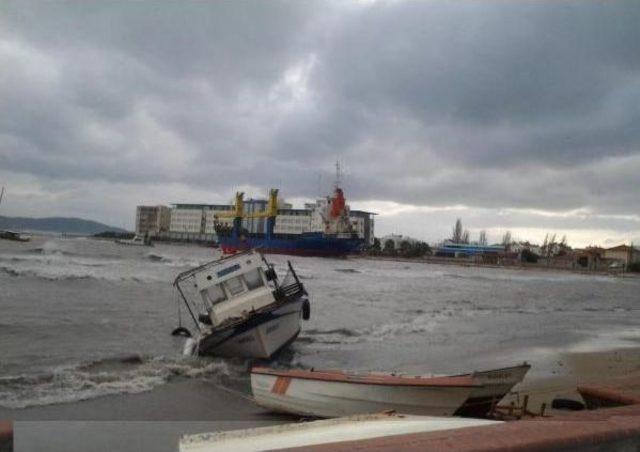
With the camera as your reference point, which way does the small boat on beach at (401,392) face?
facing to the right of the viewer

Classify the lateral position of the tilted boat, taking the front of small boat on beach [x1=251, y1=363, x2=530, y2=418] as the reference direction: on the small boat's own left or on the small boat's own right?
on the small boat's own left
